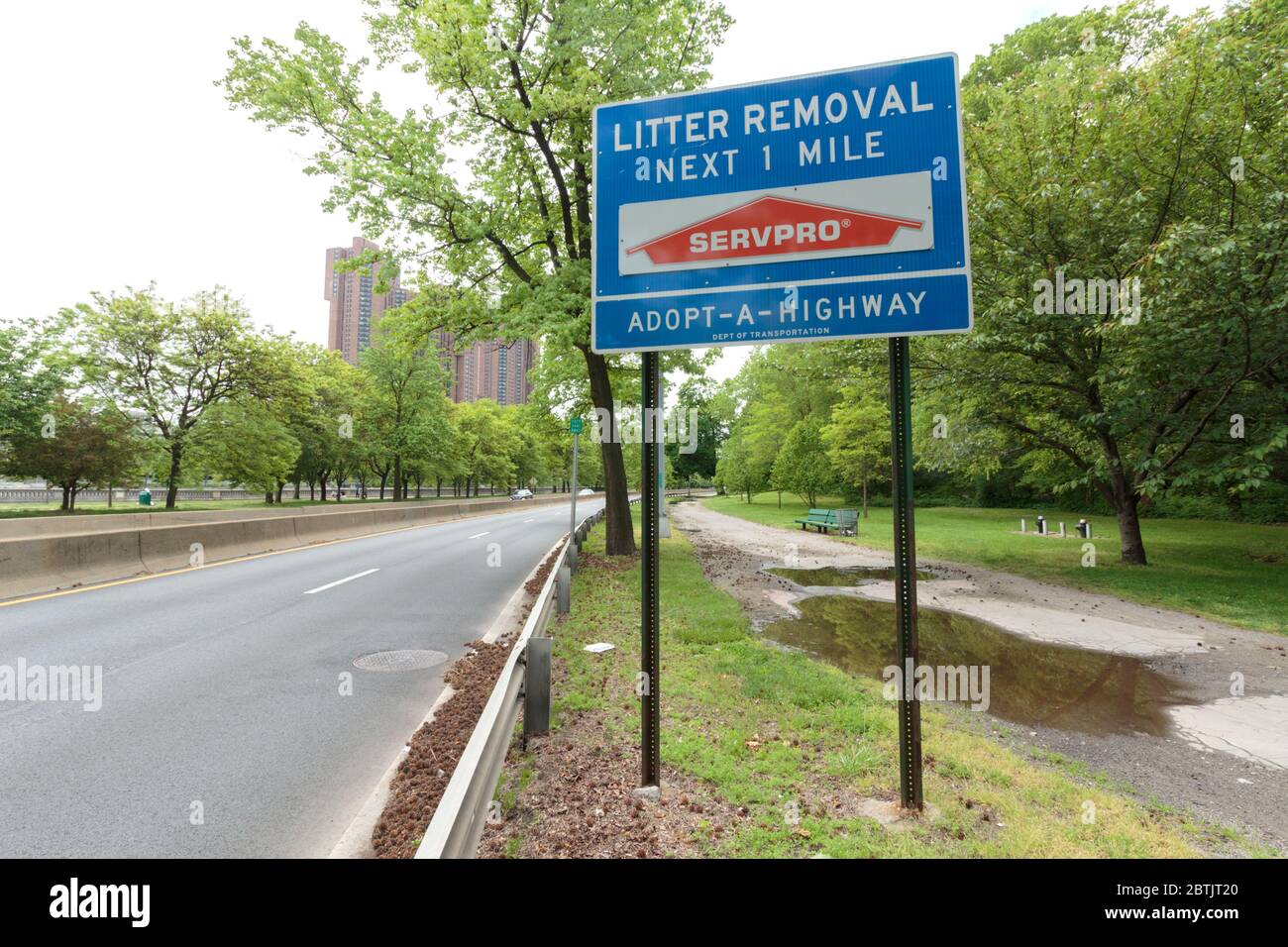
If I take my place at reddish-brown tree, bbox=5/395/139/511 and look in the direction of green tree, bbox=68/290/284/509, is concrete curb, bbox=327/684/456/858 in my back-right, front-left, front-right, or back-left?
back-right

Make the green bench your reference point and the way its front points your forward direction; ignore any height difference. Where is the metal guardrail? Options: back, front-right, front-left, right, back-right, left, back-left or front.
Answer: front-left

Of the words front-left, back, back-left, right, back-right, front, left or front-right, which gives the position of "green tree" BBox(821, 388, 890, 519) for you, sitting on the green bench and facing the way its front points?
back-right

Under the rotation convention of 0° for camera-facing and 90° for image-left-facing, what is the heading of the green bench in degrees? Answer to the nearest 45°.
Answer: approximately 45°

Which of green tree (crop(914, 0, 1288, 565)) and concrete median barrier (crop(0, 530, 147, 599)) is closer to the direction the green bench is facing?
the concrete median barrier
